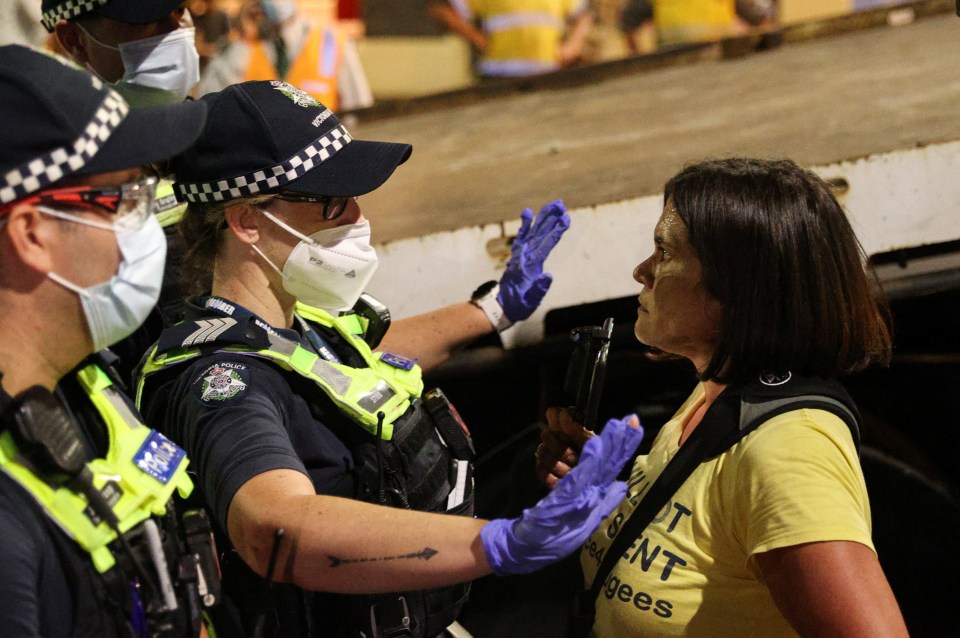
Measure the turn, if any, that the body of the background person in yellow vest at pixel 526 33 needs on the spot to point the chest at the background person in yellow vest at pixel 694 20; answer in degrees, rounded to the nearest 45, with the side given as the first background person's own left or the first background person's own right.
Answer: approximately 90° to the first background person's own left

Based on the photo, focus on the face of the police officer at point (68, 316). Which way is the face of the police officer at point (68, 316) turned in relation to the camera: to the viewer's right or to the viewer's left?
to the viewer's right

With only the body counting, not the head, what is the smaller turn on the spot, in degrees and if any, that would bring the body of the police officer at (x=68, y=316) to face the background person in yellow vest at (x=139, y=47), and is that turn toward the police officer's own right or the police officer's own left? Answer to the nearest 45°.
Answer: approximately 90° to the police officer's own left

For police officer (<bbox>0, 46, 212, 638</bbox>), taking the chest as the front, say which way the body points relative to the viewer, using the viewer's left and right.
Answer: facing to the right of the viewer

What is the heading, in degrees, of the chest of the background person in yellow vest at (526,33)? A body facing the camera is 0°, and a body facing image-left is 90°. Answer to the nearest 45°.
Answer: approximately 0°

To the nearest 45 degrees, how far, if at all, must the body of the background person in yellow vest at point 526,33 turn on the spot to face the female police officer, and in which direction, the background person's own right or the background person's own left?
0° — they already face them

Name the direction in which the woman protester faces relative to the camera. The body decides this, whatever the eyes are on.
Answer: to the viewer's left

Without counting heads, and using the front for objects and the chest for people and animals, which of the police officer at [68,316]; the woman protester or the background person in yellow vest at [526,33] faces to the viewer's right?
the police officer

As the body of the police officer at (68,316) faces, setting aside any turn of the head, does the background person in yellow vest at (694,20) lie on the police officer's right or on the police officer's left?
on the police officer's left

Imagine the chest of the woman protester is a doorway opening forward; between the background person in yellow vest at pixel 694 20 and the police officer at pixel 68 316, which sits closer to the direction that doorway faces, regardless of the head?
the police officer

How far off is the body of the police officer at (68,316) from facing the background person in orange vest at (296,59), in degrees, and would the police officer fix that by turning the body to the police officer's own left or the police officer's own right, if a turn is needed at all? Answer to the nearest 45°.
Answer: approximately 90° to the police officer's own left
